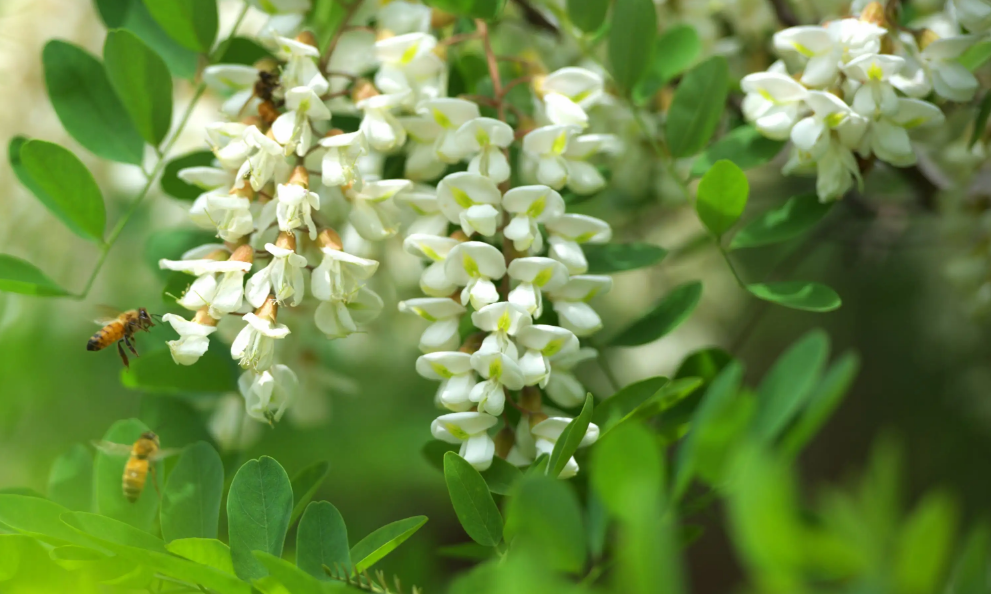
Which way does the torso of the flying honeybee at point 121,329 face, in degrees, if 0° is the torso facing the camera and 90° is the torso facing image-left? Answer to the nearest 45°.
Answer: approximately 270°
